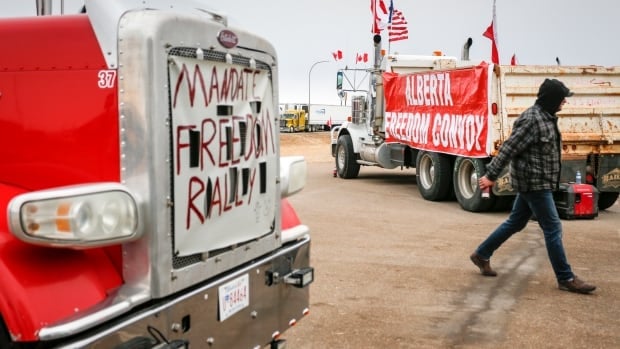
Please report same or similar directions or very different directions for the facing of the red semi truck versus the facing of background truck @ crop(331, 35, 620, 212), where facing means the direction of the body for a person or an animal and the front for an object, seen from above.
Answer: very different directions

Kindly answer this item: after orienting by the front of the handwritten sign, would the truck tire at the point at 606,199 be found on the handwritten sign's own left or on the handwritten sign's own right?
on the handwritten sign's own left

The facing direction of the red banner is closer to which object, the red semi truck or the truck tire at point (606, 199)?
the red semi truck

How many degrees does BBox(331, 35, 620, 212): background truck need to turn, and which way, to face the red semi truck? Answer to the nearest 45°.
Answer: approximately 135° to its left

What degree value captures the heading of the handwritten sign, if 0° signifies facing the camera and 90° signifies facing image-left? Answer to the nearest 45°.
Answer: approximately 315°

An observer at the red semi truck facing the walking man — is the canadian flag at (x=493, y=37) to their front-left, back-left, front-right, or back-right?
front-left

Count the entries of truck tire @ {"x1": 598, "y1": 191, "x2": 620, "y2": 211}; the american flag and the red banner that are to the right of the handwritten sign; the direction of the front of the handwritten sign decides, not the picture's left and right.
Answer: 0

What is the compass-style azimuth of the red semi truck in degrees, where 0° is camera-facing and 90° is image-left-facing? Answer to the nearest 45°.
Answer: approximately 315°

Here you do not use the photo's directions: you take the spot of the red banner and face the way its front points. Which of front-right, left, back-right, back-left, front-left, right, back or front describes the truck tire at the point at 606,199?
back-left

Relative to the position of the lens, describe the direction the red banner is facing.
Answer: facing the viewer and to the left of the viewer

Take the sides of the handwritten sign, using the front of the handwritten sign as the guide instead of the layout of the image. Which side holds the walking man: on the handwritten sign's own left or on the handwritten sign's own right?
on the handwritten sign's own left

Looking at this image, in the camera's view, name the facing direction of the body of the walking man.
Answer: to the viewer's right

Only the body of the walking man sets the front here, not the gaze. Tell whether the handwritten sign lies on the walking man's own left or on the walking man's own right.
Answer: on the walking man's own right

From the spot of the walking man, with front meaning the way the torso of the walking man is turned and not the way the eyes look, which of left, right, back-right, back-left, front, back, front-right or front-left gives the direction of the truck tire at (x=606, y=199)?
left

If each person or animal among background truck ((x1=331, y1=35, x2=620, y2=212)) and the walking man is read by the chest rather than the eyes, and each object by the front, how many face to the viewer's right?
1

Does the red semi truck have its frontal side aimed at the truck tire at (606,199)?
no

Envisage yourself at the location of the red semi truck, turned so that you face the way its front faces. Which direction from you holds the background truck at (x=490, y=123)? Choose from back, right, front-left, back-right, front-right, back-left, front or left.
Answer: left
